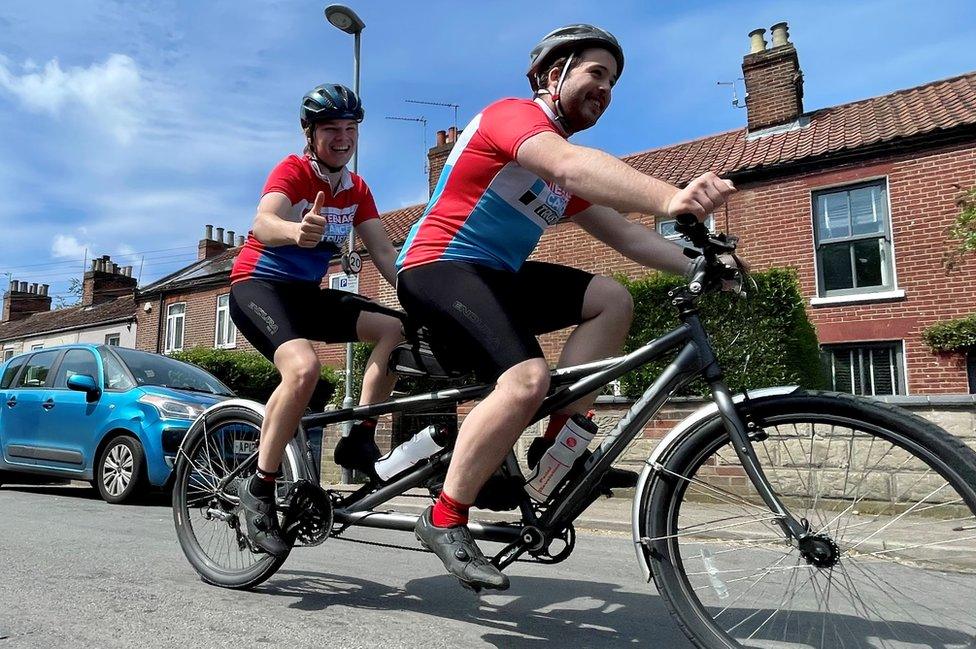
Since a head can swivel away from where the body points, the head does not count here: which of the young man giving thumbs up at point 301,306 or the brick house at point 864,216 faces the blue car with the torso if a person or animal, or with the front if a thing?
the brick house

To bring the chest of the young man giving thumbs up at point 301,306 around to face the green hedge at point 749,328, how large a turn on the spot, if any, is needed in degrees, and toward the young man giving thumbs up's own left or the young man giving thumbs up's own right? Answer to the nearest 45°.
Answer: approximately 90° to the young man giving thumbs up's own left

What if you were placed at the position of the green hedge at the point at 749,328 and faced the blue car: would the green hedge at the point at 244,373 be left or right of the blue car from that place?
right

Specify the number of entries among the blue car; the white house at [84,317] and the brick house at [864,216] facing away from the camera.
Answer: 0

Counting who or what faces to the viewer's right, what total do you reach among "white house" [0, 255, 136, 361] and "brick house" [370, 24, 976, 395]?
0

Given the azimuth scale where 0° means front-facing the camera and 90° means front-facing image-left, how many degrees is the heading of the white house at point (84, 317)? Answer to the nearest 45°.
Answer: approximately 45°

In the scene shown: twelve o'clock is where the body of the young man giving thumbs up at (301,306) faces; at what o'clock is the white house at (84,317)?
The white house is roughly at 7 o'clock from the young man giving thumbs up.

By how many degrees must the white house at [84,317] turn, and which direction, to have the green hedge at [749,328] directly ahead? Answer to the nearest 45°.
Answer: approximately 45° to its left

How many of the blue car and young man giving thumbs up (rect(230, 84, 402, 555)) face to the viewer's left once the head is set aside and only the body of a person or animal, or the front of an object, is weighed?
0

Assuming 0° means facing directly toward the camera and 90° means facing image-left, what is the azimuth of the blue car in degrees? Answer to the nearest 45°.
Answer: approximately 315°

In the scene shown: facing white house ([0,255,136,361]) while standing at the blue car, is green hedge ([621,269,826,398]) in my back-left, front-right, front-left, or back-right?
back-right

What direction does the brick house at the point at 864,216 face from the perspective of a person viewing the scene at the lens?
facing the viewer and to the left of the viewer

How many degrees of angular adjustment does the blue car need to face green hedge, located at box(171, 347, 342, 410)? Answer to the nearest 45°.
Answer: approximately 135° to its left

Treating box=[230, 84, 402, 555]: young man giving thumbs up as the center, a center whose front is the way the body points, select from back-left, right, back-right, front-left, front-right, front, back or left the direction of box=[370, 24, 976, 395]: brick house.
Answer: left

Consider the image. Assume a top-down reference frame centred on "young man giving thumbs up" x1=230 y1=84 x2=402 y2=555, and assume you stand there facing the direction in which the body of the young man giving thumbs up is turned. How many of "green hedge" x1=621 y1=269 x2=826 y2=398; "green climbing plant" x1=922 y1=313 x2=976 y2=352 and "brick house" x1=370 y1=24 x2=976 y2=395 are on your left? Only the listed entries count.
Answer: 3

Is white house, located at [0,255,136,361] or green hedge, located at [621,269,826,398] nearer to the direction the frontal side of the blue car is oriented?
the green hedge
